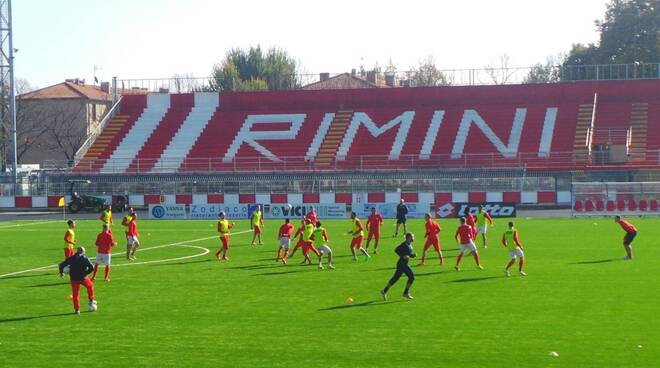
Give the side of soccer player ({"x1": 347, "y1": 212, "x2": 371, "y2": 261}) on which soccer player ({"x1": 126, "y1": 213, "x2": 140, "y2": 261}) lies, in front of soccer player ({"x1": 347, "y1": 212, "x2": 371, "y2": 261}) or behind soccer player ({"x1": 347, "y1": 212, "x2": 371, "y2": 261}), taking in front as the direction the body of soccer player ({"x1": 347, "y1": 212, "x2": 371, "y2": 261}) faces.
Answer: in front

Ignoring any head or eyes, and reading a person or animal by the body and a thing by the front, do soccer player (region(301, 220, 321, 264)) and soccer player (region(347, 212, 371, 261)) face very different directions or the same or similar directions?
very different directions

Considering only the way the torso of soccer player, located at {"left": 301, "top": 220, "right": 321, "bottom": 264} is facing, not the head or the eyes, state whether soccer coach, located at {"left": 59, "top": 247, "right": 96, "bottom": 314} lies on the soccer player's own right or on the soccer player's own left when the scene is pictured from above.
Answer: on the soccer player's own right

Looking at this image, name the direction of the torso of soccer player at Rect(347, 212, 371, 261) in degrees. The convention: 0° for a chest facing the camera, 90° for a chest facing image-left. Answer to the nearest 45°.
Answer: approximately 90°
